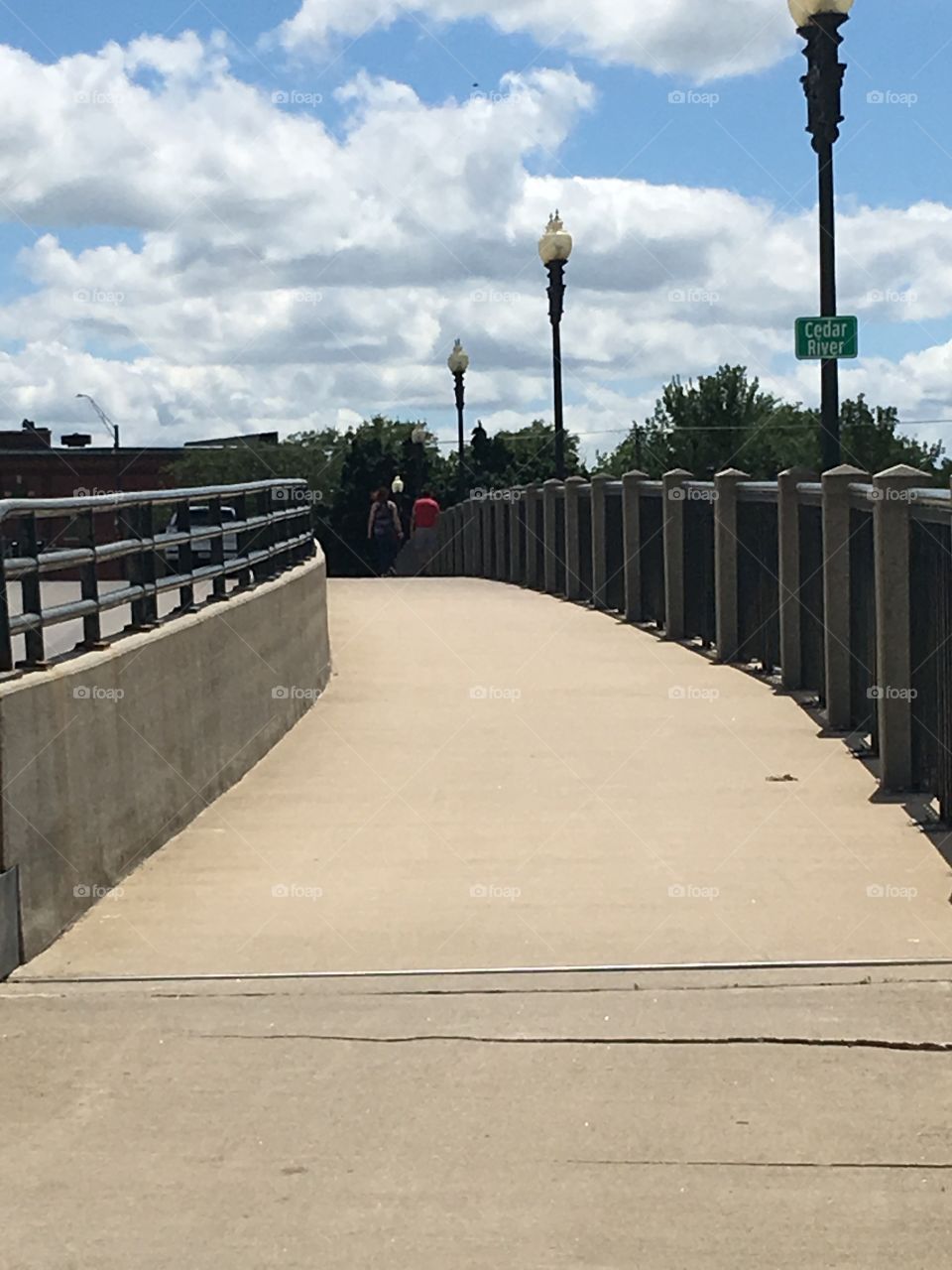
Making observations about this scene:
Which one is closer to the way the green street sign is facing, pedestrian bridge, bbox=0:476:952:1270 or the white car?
the pedestrian bridge

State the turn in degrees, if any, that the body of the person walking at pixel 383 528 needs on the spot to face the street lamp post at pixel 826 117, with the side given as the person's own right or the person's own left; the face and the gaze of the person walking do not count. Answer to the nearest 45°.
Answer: approximately 180°

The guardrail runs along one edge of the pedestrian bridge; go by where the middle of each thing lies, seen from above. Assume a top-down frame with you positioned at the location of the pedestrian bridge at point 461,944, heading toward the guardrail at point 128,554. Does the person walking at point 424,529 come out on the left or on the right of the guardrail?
right

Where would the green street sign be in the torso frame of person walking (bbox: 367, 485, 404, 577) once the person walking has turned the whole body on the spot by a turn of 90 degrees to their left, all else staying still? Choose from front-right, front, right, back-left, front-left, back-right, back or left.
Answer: left

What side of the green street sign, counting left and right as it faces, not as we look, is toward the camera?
front

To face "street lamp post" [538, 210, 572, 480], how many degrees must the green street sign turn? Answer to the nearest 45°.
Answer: approximately 180°

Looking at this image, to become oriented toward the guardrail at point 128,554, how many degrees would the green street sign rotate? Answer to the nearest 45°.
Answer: approximately 45° to its right

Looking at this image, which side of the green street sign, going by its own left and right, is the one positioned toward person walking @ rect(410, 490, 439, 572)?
back

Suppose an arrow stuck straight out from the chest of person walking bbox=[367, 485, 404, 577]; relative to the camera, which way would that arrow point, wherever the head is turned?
away from the camera
